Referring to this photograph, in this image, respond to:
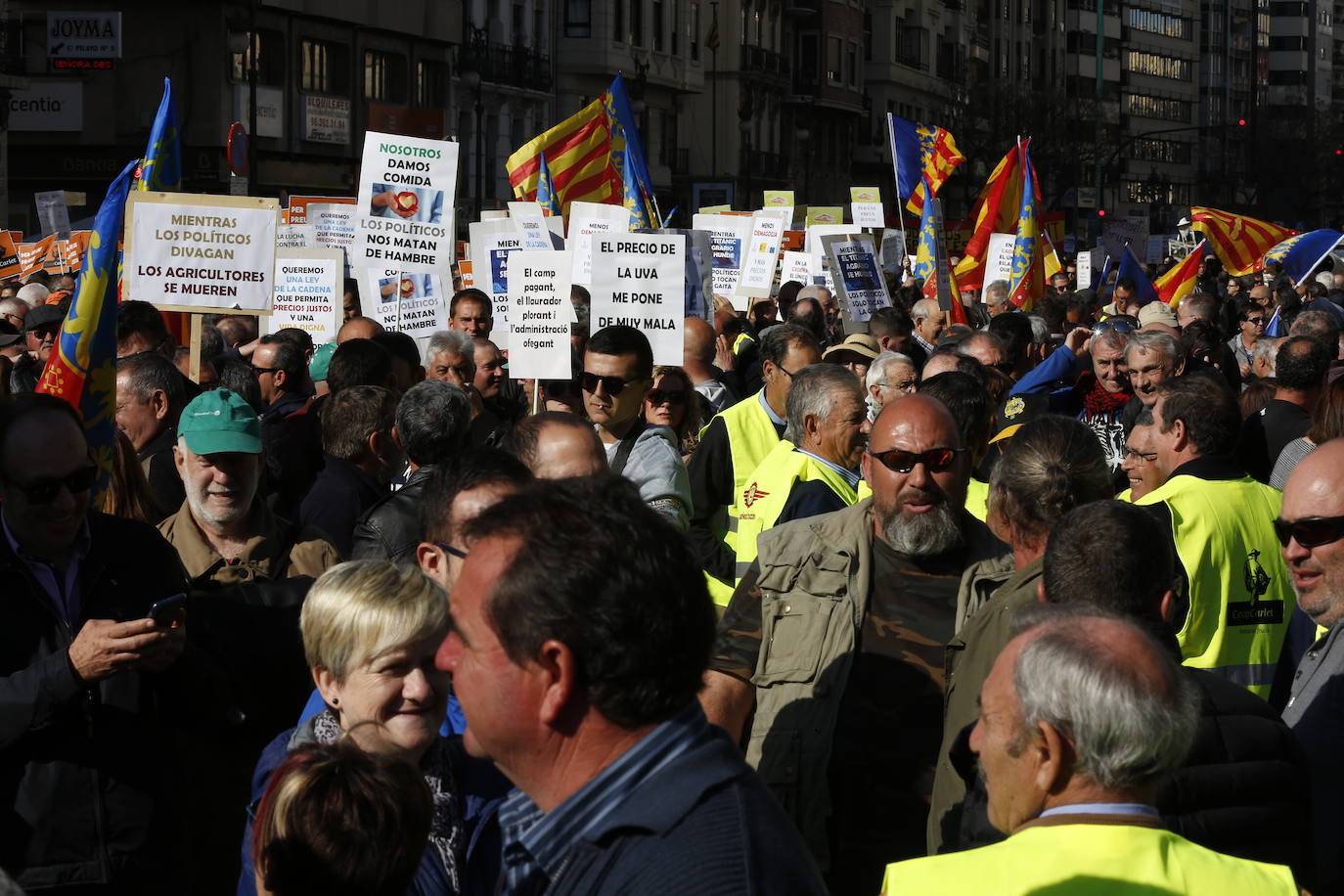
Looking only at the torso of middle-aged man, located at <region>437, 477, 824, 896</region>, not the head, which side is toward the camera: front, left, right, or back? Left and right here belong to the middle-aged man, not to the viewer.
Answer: left

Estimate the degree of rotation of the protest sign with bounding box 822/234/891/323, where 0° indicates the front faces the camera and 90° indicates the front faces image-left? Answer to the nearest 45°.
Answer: approximately 0°

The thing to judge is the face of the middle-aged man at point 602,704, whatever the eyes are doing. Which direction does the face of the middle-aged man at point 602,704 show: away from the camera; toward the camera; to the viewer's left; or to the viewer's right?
to the viewer's left
